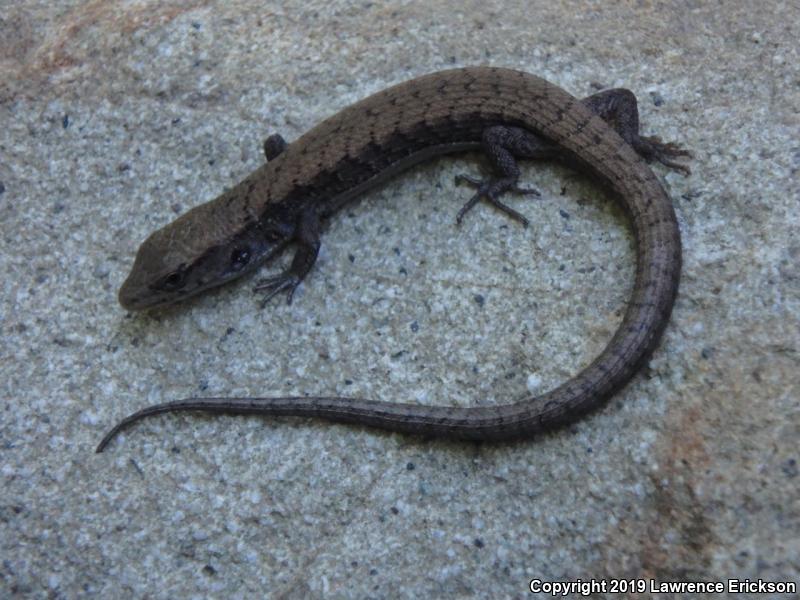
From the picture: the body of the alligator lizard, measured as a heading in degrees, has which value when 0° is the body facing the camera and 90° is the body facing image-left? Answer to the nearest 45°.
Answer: approximately 45°
